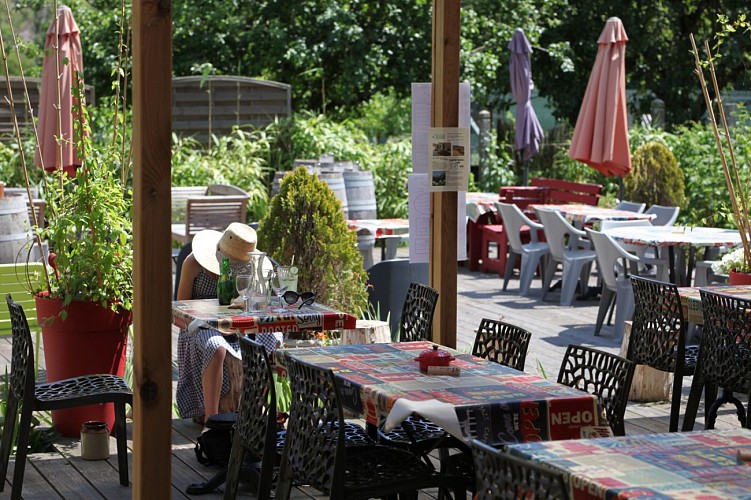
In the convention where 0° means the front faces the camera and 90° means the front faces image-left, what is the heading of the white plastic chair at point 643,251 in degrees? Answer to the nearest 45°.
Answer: approximately 315°

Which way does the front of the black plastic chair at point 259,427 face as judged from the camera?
facing to the right of the viewer

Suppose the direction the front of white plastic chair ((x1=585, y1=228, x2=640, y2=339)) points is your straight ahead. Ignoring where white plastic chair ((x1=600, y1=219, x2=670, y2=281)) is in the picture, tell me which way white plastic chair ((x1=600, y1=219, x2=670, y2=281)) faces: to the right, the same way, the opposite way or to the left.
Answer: to the right

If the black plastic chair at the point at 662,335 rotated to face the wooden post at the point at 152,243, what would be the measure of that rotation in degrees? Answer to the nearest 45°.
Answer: approximately 180°

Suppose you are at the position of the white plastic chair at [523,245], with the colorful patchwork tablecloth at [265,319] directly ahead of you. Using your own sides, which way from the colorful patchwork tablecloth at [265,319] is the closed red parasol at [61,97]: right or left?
right

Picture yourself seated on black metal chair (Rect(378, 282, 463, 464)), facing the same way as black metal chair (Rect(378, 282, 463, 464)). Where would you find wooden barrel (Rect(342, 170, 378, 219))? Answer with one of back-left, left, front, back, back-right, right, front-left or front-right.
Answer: back-right

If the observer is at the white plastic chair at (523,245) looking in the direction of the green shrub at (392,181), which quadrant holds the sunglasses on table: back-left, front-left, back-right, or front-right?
back-left

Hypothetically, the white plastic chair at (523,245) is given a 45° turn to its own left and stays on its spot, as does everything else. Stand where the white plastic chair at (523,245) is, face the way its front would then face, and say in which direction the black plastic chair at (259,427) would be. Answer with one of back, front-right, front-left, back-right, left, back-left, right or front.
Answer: back

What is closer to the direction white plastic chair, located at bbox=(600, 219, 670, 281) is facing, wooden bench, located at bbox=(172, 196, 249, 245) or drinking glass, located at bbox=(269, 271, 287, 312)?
the drinking glass

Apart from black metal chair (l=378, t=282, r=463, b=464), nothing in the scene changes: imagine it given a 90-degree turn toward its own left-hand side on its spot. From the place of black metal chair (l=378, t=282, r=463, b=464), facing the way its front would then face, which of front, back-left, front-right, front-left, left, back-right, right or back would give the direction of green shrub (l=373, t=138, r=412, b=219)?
back-left

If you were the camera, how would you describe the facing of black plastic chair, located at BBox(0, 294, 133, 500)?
facing to the right of the viewer
